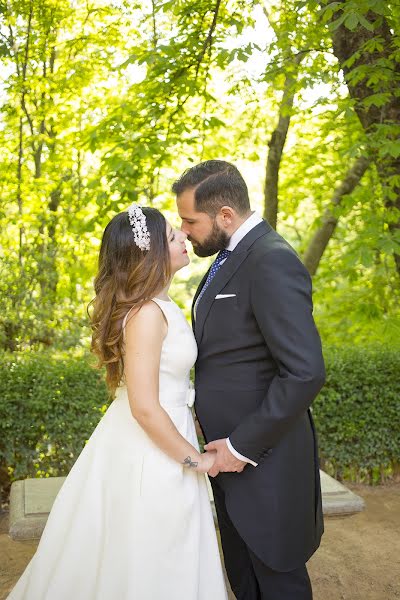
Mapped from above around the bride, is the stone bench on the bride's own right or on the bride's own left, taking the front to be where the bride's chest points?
on the bride's own left

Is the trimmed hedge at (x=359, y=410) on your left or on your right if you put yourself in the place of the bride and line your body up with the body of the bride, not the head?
on your left

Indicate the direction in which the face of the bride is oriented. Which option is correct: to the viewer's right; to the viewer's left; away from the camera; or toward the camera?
to the viewer's right

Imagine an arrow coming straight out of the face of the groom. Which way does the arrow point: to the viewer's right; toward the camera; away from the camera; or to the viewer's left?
to the viewer's left

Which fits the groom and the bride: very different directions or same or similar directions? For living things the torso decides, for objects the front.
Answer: very different directions

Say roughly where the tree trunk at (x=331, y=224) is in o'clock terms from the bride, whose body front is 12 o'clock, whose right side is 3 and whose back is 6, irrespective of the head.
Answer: The tree trunk is roughly at 10 o'clock from the bride.

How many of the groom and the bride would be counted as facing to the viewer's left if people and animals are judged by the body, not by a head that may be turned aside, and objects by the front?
1

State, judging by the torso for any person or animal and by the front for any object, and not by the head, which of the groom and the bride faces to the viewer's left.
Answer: the groom

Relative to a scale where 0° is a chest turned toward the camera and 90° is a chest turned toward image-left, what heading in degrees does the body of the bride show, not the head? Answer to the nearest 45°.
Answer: approximately 270°

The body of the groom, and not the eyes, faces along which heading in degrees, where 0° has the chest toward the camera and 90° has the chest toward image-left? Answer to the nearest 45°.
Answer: approximately 90°
